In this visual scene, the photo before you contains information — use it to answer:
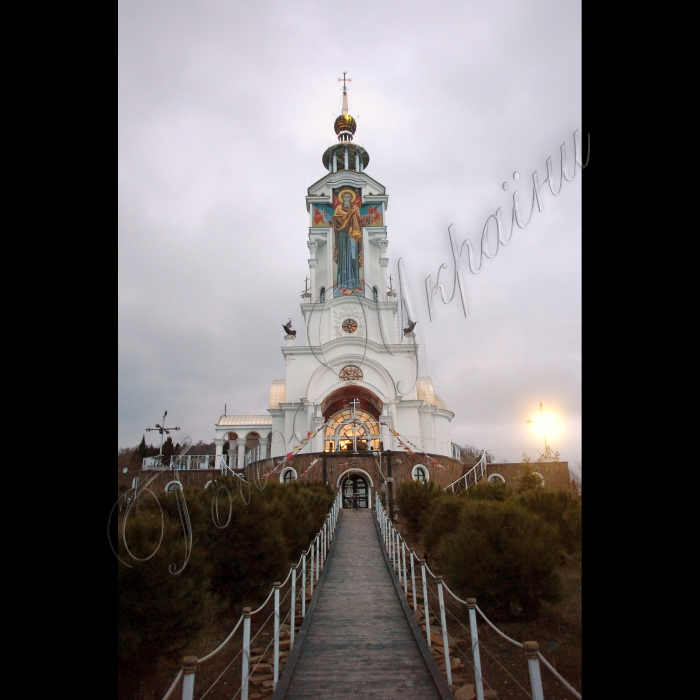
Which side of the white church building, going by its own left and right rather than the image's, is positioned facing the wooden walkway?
front

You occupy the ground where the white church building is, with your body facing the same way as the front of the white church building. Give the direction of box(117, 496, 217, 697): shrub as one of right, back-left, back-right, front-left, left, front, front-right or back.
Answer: front

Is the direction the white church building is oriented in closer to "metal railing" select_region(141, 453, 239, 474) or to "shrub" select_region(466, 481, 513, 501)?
the shrub

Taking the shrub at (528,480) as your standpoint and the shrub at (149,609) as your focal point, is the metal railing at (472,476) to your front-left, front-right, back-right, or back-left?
back-right

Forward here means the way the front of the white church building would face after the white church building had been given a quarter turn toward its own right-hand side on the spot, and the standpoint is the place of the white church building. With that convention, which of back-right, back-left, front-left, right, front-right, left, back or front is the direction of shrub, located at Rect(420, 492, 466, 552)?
left

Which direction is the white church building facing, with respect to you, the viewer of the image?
facing the viewer

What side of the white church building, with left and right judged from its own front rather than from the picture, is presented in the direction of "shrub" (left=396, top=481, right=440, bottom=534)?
front

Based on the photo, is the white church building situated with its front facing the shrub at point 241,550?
yes

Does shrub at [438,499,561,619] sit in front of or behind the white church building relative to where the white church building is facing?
in front
